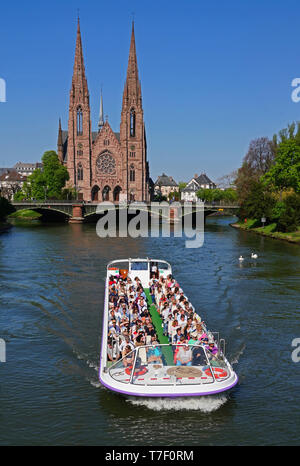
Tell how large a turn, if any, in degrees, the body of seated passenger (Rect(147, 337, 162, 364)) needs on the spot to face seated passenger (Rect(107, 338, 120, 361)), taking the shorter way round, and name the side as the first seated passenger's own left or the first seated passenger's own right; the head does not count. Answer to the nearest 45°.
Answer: approximately 135° to the first seated passenger's own right

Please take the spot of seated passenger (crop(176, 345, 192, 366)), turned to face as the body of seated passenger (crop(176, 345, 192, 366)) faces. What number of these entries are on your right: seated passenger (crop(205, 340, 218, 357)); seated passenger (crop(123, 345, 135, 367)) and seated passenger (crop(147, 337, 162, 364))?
2

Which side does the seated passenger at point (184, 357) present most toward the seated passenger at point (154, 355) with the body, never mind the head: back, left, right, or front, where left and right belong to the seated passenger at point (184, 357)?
right

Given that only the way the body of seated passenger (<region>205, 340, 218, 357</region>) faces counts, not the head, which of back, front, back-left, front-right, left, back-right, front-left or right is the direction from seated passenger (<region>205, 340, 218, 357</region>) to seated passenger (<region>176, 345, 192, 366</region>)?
front-right

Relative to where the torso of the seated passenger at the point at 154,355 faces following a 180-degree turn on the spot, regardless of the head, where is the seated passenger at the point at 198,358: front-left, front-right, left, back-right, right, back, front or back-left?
right

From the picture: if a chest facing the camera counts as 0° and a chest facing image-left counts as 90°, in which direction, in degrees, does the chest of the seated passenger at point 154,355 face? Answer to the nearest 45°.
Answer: approximately 0°

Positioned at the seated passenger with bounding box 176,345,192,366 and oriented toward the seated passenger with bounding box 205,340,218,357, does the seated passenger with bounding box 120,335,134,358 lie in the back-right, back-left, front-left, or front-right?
back-left
